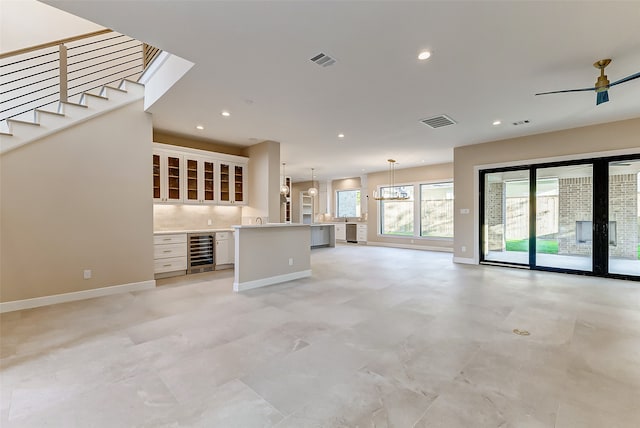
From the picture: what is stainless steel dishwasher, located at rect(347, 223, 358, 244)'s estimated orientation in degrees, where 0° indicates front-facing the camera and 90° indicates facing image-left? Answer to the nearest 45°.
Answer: approximately 45°

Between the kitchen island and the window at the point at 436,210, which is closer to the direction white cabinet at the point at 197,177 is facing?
the kitchen island

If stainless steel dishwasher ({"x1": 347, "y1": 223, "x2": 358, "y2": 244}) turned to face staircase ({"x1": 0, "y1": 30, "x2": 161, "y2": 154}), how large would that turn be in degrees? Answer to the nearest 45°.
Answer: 0° — it already faces it

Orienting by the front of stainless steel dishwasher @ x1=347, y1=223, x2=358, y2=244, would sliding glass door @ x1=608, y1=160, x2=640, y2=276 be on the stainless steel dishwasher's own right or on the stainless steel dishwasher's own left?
on the stainless steel dishwasher's own left

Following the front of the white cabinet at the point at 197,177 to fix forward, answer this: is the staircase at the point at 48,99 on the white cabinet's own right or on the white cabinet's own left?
on the white cabinet's own right

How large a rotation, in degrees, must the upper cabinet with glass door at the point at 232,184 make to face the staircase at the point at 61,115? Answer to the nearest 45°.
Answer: approximately 90° to its right

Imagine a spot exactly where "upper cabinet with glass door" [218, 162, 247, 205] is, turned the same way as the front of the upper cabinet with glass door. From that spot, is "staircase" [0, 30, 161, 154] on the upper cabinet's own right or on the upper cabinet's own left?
on the upper cabinet's own right
